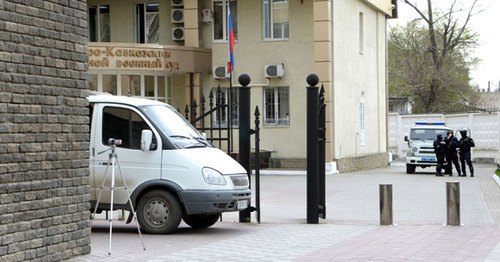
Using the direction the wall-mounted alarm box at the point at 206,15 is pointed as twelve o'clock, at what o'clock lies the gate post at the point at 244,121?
The gate post is roughly at 12 o'clock from the wall-mounted alarm box.

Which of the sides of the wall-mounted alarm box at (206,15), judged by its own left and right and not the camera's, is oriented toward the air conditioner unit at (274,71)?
left

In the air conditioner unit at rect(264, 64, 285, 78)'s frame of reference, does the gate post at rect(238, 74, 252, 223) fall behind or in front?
in front

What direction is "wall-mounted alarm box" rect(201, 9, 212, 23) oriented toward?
toward the camera

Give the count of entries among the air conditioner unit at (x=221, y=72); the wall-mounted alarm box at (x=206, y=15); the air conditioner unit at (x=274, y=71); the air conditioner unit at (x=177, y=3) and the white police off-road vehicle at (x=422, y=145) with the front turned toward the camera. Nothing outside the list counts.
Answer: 5

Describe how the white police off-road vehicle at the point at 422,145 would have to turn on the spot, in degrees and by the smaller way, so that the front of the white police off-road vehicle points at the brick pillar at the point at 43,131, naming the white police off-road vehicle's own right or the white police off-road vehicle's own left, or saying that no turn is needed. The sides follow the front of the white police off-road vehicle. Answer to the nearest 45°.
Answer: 0° — it already faces it

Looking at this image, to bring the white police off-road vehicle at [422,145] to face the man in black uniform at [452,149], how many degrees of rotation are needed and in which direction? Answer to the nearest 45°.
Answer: approximately 45° to its left

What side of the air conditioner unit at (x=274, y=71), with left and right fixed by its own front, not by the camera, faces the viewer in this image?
front

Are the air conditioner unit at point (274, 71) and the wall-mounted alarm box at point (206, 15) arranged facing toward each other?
no

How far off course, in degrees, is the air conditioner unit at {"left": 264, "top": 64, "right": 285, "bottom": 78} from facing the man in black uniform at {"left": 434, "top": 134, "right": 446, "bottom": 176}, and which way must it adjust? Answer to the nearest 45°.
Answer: approximately 90° to its left

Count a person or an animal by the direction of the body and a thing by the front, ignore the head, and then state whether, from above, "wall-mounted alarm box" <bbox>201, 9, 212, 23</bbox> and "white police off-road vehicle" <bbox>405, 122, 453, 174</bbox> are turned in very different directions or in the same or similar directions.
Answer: same or similar directions

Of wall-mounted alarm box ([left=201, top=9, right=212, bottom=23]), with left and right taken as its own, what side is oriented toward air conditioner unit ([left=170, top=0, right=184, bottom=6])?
right

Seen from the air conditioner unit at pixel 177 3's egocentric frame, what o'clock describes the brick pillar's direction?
The brick pillar is roughly at 12 o'clock from the air conditioner unit.

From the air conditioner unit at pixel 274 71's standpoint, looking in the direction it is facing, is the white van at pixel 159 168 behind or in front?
in front

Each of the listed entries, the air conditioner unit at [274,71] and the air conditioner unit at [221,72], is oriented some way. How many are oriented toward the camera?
2

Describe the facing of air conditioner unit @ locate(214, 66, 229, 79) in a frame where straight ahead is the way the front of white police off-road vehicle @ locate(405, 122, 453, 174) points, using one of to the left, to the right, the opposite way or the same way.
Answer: the same way

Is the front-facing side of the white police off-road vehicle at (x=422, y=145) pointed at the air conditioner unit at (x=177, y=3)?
no

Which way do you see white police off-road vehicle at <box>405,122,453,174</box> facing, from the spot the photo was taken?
facing the viewer

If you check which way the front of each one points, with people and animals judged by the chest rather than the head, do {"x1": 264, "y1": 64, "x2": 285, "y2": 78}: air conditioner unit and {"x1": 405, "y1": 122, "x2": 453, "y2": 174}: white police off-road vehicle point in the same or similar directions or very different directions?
same or similar directions

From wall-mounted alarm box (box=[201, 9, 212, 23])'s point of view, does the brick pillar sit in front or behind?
in front
